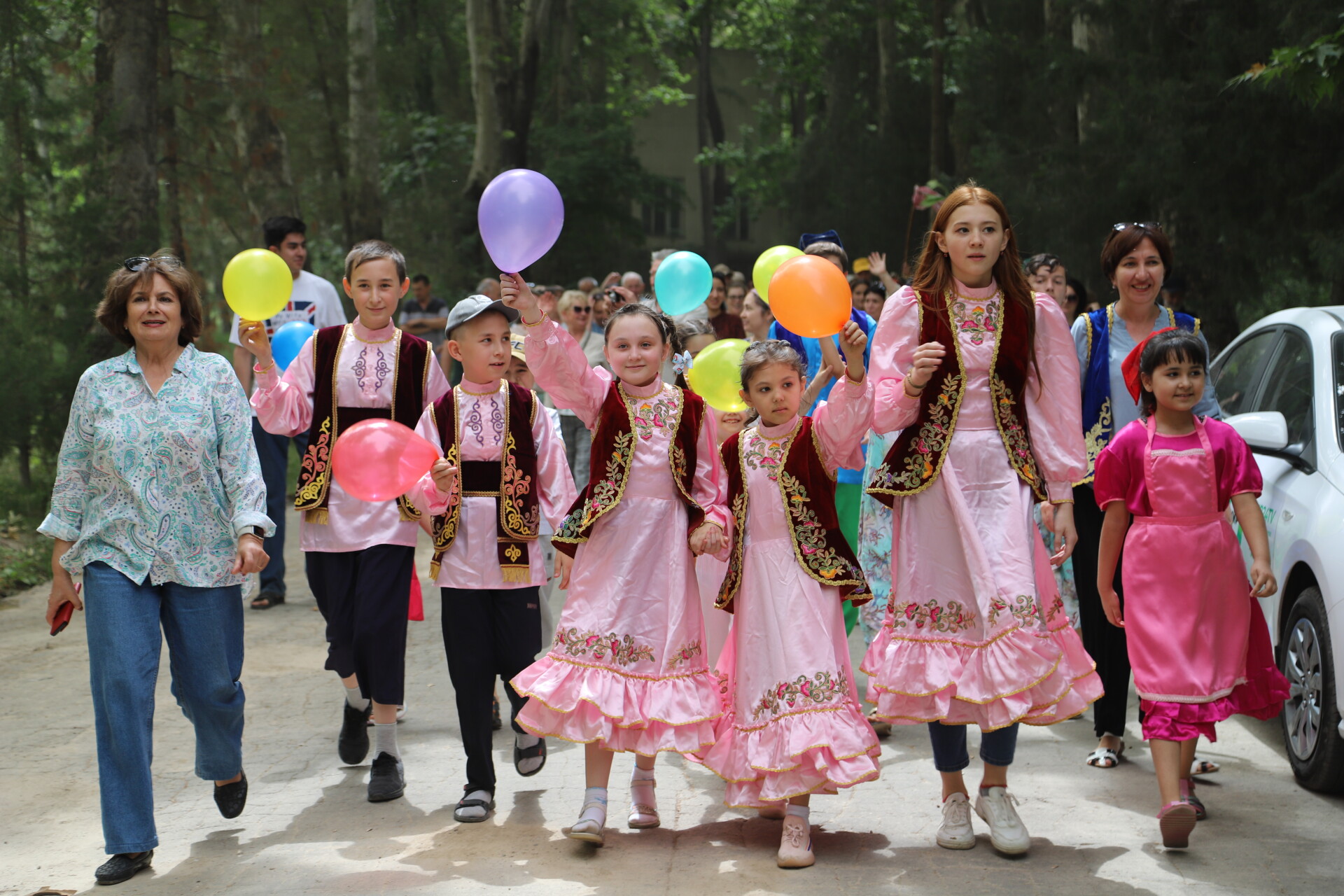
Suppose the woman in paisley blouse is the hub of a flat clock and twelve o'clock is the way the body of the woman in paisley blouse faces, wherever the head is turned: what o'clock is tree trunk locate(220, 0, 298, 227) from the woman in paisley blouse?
The tree trunk is roughly at 6 o'clock from the woman in paisley blouse.

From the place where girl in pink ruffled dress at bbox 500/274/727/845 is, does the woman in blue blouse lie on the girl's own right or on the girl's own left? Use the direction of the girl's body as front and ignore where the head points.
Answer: on the girl's own left

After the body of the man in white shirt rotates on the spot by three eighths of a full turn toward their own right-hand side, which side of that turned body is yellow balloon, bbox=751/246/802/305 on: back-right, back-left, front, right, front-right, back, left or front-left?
back

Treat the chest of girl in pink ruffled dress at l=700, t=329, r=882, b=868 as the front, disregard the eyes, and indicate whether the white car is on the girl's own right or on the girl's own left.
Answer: on the girl's own left

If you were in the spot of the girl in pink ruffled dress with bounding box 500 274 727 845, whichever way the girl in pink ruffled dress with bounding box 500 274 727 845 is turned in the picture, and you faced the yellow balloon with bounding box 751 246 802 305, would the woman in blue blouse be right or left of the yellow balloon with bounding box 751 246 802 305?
right

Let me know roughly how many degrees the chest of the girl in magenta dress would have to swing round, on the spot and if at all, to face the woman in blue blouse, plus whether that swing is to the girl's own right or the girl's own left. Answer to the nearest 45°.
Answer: approximately 180°

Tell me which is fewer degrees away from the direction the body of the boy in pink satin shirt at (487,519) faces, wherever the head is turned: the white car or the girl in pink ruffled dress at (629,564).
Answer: the girl in pink ruffled dress

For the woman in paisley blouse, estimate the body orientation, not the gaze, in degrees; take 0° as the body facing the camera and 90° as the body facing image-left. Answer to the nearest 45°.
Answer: approximately 0°

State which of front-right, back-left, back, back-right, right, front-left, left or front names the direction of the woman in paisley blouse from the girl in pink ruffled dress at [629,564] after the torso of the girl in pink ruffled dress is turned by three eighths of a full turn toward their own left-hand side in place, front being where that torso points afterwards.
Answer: back-left

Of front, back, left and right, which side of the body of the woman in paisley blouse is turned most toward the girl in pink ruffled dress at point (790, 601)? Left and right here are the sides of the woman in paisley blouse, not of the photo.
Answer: left
